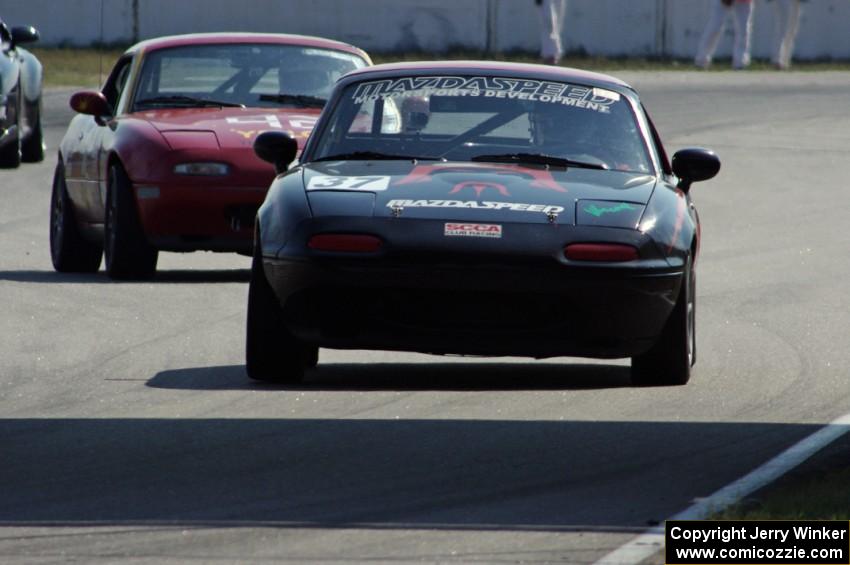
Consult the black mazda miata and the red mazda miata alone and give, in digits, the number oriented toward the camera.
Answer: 2

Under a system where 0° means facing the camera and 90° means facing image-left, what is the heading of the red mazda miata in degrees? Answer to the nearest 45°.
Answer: approximately 0°

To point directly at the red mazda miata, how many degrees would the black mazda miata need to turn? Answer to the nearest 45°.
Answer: approximately 180°

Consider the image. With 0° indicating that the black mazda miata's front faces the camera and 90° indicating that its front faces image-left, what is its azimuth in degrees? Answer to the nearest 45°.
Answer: approximately 0°

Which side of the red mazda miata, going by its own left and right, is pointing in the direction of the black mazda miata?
front
